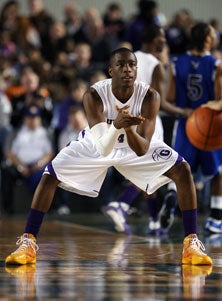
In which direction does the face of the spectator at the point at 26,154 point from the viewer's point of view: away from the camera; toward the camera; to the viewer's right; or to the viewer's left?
toward the camera

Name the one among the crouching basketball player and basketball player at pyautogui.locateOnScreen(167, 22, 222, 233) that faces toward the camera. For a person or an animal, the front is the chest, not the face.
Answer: the crouching basketball player

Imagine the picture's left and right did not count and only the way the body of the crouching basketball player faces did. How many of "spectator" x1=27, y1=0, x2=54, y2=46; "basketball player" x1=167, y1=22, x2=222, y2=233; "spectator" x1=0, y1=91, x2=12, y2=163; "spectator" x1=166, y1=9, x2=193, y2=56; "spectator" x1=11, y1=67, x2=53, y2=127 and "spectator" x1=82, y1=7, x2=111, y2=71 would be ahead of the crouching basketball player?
0

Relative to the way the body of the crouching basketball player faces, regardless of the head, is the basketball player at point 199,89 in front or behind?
behind

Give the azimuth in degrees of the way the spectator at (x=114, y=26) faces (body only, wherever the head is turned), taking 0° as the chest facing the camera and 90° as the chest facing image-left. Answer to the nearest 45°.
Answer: approximately 0°

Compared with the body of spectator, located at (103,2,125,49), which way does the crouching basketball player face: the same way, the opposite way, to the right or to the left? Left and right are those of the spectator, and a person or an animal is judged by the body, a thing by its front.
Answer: the same way

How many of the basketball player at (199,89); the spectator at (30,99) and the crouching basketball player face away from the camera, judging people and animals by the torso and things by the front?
1

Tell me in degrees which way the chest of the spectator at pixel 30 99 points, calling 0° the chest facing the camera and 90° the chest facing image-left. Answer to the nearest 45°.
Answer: approximately 0°

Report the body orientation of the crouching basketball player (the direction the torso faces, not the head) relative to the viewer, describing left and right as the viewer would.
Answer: facing the viewer

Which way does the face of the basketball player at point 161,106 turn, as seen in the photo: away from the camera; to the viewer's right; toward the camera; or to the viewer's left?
to the viewer's right

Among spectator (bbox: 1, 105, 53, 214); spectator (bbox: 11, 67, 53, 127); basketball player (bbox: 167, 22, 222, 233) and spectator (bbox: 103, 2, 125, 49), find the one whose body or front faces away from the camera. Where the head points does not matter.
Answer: the basketball player

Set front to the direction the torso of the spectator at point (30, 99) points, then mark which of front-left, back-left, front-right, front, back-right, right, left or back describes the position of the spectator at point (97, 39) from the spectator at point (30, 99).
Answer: back-left

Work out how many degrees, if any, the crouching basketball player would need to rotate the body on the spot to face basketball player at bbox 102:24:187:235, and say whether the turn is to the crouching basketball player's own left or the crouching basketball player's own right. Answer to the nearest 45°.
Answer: approximately 180°

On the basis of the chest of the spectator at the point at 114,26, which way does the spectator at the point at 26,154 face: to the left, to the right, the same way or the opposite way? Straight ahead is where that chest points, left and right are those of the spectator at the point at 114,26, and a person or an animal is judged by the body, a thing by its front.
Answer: the same way

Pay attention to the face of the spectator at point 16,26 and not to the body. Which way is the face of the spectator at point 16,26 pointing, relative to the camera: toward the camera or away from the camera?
toward the camera

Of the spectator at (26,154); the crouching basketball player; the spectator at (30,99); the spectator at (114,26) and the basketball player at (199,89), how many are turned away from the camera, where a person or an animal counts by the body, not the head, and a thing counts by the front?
1
